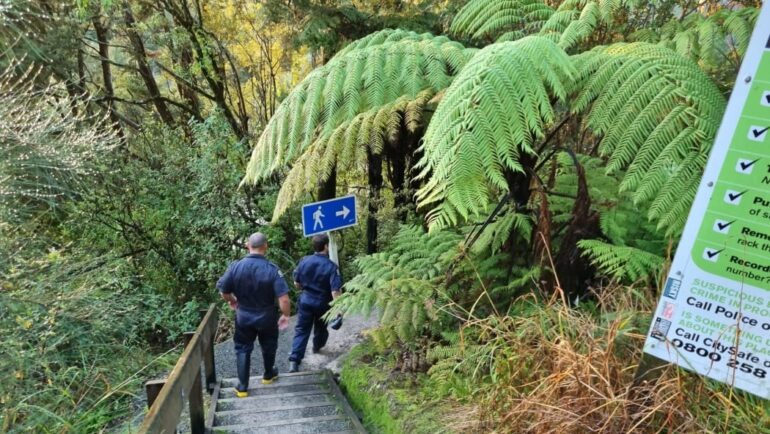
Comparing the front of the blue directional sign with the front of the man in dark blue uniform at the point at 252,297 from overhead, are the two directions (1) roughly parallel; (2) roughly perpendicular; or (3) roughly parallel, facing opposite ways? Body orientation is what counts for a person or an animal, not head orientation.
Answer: roughly parallel, facing opposite ways

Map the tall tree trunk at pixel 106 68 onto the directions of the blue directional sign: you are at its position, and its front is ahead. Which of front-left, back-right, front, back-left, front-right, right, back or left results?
back-right

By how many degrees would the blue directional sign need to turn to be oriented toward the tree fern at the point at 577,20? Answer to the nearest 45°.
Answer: approximately 45° to its left

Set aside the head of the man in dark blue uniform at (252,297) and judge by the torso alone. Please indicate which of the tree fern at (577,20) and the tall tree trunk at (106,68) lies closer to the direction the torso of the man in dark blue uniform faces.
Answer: the tall tree trunk

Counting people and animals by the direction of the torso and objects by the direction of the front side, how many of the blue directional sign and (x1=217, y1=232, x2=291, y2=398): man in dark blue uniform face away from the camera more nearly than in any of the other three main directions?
1

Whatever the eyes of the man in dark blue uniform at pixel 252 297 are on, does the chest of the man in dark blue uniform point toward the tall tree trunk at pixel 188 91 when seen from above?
yes

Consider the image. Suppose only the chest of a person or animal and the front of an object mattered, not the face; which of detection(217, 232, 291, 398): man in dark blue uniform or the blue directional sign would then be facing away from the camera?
the man in dark blue uniform

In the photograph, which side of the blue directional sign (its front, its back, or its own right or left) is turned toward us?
front

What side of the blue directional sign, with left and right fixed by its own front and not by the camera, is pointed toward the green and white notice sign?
front

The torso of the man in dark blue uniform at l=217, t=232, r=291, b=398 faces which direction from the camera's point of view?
away from the camera

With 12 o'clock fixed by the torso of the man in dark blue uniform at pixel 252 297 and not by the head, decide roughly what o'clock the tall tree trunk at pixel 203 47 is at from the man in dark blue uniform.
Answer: The tall tree trunk is roughly at 12 o'clock from the man in dark blue uniform.

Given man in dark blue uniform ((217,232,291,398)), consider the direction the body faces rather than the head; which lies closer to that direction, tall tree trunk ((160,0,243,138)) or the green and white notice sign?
the tall tree trunk

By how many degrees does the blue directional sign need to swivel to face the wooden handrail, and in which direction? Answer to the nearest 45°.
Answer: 0° — it already faces it

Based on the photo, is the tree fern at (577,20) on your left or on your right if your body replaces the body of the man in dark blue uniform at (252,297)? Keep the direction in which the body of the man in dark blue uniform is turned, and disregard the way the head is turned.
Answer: on your right
